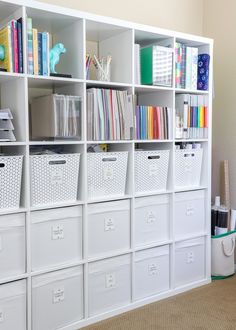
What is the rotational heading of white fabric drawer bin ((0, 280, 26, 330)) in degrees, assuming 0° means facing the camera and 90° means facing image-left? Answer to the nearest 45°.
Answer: approximately 315°

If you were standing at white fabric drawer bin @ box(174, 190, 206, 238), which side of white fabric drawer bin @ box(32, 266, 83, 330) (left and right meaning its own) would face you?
left

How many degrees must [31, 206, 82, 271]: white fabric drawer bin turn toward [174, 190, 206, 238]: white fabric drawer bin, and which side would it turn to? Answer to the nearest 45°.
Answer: approximately 90° to its left

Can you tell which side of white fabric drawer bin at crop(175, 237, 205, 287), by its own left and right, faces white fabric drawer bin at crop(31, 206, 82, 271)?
right

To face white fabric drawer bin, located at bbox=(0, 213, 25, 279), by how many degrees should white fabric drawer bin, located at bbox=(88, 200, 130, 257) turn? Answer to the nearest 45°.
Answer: approximately 90° to its right

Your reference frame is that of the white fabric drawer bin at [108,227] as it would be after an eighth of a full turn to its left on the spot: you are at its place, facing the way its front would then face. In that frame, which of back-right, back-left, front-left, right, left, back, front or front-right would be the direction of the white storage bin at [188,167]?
front-left

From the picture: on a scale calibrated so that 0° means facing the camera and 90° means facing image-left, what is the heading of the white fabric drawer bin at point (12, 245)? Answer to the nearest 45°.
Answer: approximately 315°

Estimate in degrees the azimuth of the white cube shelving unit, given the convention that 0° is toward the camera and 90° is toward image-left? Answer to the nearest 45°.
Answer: approximately 315°

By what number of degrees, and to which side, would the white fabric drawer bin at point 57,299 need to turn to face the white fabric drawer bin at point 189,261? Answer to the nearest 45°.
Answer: approximately 90° to its left

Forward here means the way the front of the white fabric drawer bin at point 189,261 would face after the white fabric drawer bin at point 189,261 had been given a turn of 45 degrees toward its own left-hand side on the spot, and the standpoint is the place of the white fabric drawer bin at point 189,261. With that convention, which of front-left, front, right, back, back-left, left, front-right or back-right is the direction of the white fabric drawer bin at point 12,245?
back-right
